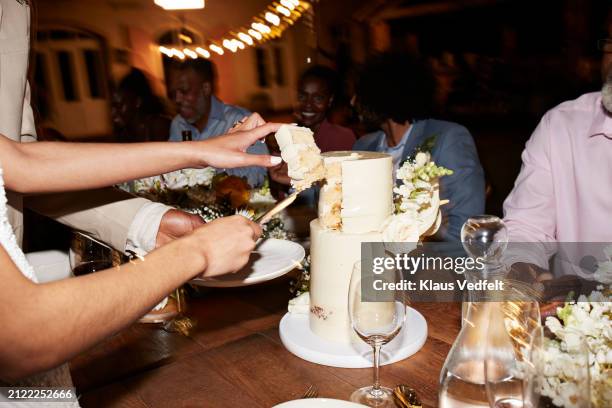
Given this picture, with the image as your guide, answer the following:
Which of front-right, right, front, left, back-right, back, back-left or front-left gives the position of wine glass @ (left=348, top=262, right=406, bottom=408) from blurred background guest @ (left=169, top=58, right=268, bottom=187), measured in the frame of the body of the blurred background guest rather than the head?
front-left

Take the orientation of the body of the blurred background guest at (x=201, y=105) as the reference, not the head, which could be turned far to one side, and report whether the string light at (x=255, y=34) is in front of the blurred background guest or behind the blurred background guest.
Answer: behind

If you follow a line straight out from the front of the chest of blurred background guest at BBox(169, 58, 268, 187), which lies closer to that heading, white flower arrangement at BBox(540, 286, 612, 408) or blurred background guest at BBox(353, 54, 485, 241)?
the white flower arrangement
